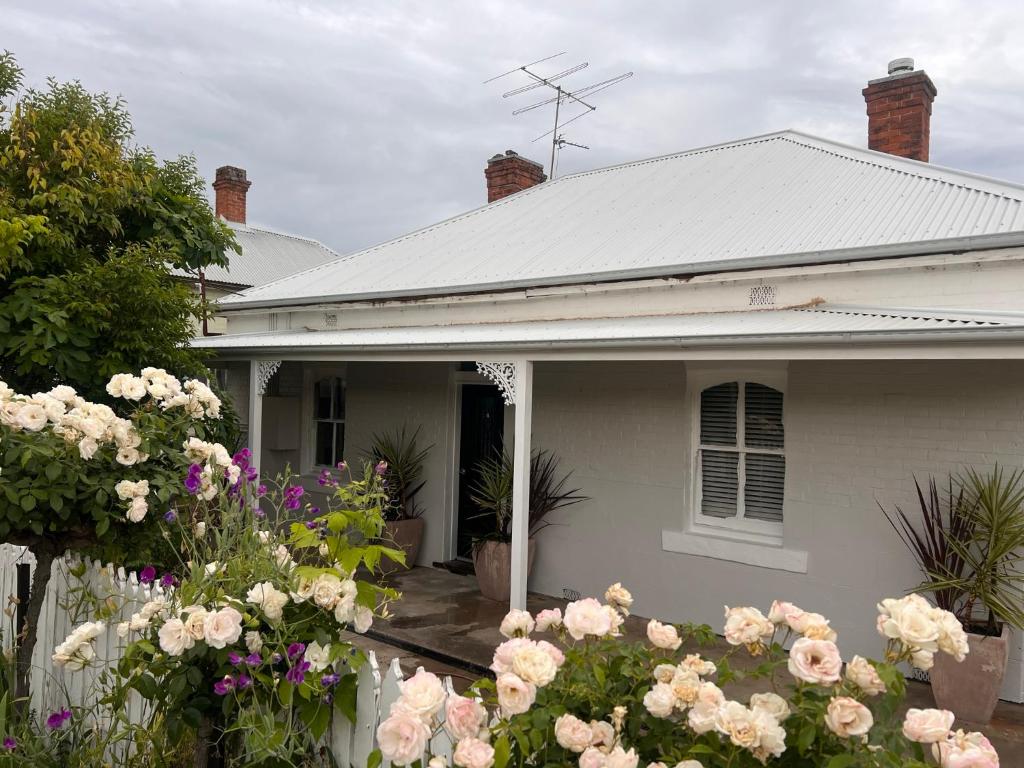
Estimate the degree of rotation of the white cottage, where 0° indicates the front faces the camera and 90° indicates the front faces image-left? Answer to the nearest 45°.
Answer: approximately 45°

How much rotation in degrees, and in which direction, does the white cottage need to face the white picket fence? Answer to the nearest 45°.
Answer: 0° — it already faces it

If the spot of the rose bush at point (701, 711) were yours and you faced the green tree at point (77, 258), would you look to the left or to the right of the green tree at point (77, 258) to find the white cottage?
right

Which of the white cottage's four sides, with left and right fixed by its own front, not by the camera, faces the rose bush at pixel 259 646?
front

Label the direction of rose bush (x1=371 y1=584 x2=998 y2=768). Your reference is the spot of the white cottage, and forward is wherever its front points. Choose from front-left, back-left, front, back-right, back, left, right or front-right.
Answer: front-left
